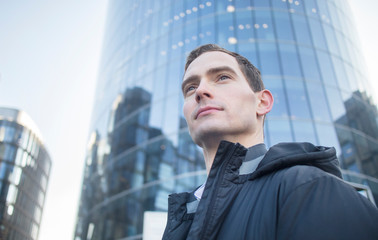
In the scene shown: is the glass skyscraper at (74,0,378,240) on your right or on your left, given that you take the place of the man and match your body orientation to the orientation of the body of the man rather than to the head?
on your right

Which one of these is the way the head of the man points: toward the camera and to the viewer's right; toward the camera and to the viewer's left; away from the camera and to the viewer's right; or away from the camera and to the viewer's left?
toward the camera and to the viewer's left

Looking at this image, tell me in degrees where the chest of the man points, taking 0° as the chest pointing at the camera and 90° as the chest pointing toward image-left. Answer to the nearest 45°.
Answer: approximately 45°
